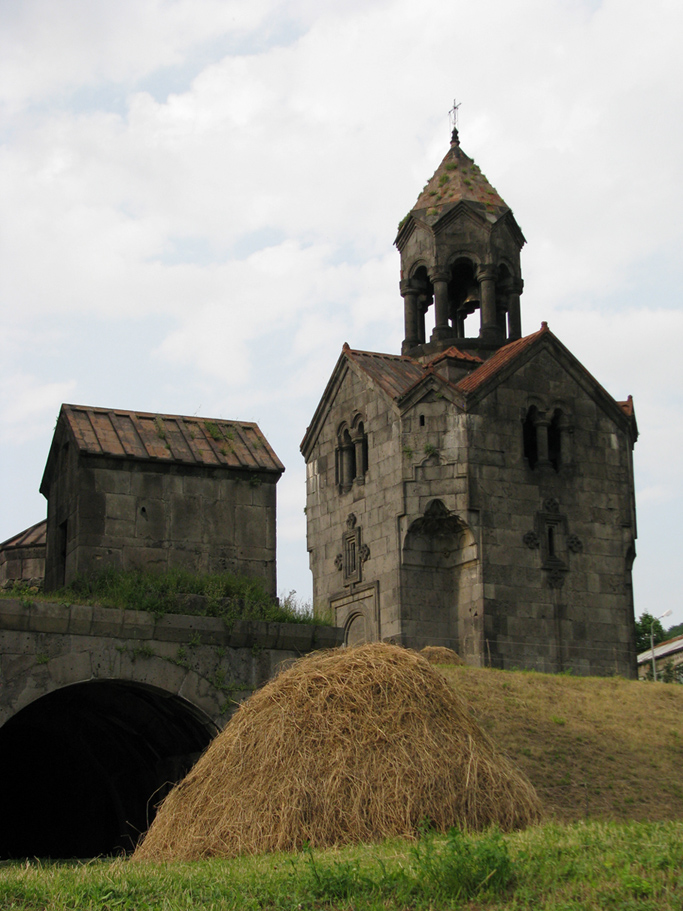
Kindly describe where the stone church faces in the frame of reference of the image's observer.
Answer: facing the viewer and to the left of the viewer

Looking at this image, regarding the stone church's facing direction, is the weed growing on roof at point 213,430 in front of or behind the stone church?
in front

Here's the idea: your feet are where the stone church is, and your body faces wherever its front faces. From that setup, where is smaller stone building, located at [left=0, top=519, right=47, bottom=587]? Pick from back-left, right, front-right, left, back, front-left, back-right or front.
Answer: front-right

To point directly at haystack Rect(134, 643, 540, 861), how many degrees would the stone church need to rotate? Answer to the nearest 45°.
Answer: approximately 45° to its left

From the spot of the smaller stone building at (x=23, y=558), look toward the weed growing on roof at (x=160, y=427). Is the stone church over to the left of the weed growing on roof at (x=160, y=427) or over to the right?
left

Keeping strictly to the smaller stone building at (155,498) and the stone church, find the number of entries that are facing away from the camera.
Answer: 0

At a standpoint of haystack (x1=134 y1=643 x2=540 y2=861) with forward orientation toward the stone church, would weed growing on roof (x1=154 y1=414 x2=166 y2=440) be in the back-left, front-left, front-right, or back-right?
front-left

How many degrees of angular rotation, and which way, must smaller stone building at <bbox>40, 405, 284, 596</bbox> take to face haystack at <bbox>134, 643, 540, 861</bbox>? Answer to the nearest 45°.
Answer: approximately 90° to its left

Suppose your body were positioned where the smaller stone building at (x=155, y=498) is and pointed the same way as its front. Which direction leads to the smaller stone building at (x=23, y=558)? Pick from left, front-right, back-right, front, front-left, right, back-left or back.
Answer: right

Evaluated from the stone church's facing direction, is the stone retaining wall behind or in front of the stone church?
in front
